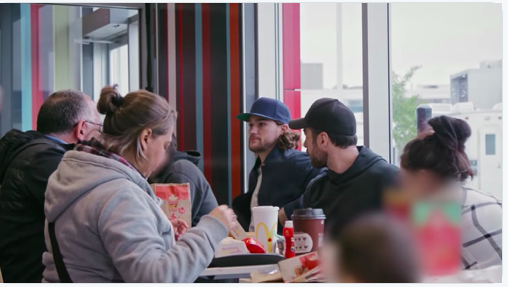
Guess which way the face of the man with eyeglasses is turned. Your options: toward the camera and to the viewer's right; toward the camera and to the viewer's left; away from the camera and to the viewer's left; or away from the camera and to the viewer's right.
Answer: away from the camera and to the viewer's right

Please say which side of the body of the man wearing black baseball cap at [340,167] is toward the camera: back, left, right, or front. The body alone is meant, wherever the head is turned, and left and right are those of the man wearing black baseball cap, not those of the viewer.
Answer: left

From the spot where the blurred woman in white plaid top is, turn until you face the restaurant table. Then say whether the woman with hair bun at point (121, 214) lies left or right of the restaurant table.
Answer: left

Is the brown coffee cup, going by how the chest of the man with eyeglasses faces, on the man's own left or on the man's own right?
on the man's own right

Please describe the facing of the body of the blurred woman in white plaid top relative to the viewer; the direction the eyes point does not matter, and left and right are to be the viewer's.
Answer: facing to the left of the viewer
